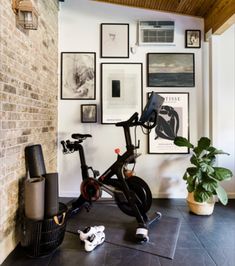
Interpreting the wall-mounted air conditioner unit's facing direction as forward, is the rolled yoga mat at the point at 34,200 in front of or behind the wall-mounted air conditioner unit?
in front

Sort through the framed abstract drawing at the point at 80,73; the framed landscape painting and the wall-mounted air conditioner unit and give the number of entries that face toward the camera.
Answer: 3

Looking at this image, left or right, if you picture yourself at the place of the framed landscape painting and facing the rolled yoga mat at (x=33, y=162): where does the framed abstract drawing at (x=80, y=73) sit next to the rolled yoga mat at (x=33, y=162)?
right

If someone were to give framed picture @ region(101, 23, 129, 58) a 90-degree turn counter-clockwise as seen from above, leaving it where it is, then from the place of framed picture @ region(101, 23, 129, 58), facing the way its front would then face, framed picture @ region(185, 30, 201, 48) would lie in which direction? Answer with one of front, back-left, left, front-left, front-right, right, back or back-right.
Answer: front

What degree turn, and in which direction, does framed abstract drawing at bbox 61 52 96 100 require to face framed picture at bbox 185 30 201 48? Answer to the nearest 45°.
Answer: approximately 90° to its left

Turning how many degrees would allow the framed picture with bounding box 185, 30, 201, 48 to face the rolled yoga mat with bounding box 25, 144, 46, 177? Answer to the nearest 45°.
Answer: approximately 45° to its right

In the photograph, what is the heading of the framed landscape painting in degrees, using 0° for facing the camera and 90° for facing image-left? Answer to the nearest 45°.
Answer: approximately 0°

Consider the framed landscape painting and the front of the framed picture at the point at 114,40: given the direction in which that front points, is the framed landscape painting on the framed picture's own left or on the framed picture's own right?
on the framed picture's own left

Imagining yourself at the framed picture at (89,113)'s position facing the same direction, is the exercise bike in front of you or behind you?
in front

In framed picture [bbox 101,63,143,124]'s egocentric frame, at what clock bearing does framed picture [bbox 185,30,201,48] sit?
framed picture [bbox 185,30,201,48] is roughly at 9 o'clock from framed picture [bbox 101,63,143,124].
